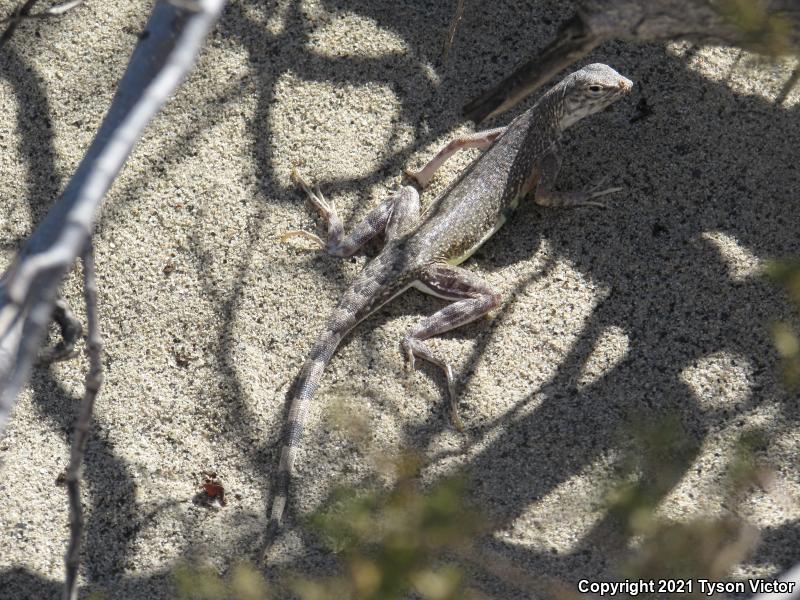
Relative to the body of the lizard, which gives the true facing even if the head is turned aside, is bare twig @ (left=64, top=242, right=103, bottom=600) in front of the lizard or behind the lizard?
behind

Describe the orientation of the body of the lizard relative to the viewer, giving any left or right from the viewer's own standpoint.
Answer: facing away from the viewer and to the right of the viewer

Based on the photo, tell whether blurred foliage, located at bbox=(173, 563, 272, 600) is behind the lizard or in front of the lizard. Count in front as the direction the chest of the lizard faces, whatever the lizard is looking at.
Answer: behind

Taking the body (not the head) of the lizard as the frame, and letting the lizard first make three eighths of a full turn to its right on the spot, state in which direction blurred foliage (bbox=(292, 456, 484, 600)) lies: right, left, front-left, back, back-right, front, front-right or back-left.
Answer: front

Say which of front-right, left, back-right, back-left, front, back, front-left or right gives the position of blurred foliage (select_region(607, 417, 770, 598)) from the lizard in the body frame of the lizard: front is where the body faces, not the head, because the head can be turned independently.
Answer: right
